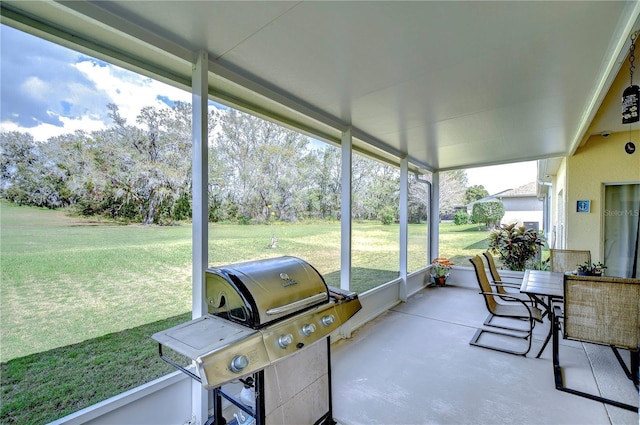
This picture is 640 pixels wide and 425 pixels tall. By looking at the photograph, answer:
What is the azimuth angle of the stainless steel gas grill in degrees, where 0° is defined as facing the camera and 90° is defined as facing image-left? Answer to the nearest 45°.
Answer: approximately 315°

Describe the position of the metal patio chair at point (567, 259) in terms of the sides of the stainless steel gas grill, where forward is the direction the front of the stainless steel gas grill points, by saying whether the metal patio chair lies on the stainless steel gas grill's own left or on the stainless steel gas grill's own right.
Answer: on the stainless steel gas grill's own left

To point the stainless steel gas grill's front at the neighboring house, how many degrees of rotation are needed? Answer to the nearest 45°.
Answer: approximately 90° to its left

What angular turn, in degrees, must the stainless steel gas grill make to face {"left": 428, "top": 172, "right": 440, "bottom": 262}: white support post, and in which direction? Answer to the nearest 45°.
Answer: approximately 90° to its left

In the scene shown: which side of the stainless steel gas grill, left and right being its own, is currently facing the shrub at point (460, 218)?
left

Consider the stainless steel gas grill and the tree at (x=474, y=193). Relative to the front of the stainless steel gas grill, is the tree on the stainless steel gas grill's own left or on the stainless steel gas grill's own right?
on the stainless steel gas grill's own left

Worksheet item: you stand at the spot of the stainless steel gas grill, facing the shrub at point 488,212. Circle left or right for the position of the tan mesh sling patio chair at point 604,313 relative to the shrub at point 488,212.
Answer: right

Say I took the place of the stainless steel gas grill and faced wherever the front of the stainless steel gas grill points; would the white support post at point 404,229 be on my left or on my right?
on my left

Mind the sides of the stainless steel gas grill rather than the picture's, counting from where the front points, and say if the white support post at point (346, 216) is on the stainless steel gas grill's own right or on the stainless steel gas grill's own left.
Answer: on the stainless steel gas grill's own left
